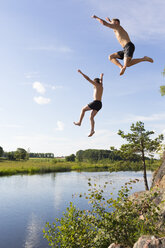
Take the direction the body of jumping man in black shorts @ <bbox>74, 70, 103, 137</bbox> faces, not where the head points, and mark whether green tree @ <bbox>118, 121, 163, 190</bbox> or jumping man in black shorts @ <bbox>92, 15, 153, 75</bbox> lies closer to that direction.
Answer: the green tree

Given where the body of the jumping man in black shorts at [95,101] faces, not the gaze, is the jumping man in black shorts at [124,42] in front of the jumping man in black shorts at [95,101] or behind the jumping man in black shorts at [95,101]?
behind

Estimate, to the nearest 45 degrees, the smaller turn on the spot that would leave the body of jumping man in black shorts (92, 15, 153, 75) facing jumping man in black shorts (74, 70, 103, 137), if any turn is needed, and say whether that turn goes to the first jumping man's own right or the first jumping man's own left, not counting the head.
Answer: approximately 45° to the first jumping man's own right
